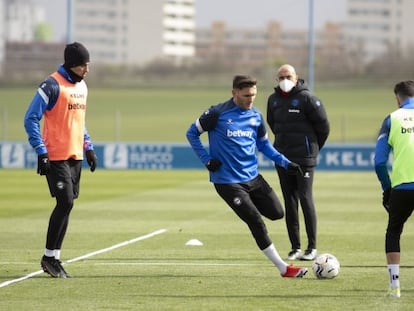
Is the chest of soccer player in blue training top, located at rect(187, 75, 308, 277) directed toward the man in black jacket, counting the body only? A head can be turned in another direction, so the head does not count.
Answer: no

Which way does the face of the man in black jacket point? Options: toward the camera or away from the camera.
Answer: toward the camera

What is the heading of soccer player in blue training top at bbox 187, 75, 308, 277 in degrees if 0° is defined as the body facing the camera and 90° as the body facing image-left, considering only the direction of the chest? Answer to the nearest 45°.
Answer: approximately 315°
